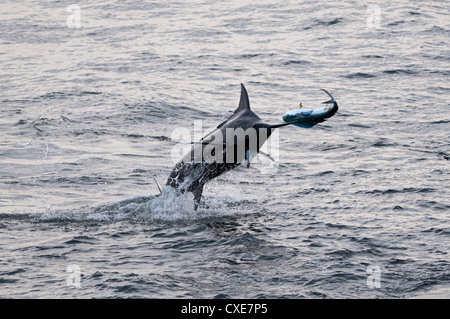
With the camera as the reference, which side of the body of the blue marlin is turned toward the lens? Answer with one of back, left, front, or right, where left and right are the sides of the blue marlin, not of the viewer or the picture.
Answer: right
